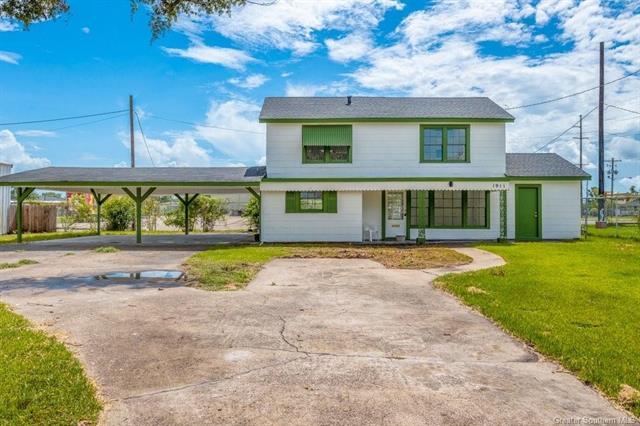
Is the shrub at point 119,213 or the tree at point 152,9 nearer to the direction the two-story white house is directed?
the tree

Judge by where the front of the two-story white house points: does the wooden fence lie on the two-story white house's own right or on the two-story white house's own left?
on the two-story white house's own right

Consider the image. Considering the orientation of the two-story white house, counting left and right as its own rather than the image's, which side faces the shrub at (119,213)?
right

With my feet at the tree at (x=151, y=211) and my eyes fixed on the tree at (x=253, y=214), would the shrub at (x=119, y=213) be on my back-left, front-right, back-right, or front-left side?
back-right

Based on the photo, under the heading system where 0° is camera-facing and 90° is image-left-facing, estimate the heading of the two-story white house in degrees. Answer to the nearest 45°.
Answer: approximately 0°

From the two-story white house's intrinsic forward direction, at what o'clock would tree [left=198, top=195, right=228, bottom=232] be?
The tree is roughly at 4 o'clock from the two-story white house.

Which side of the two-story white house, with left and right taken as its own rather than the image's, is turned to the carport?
right

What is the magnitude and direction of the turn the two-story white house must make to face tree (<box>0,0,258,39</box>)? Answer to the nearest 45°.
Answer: approximately 45° to its right
